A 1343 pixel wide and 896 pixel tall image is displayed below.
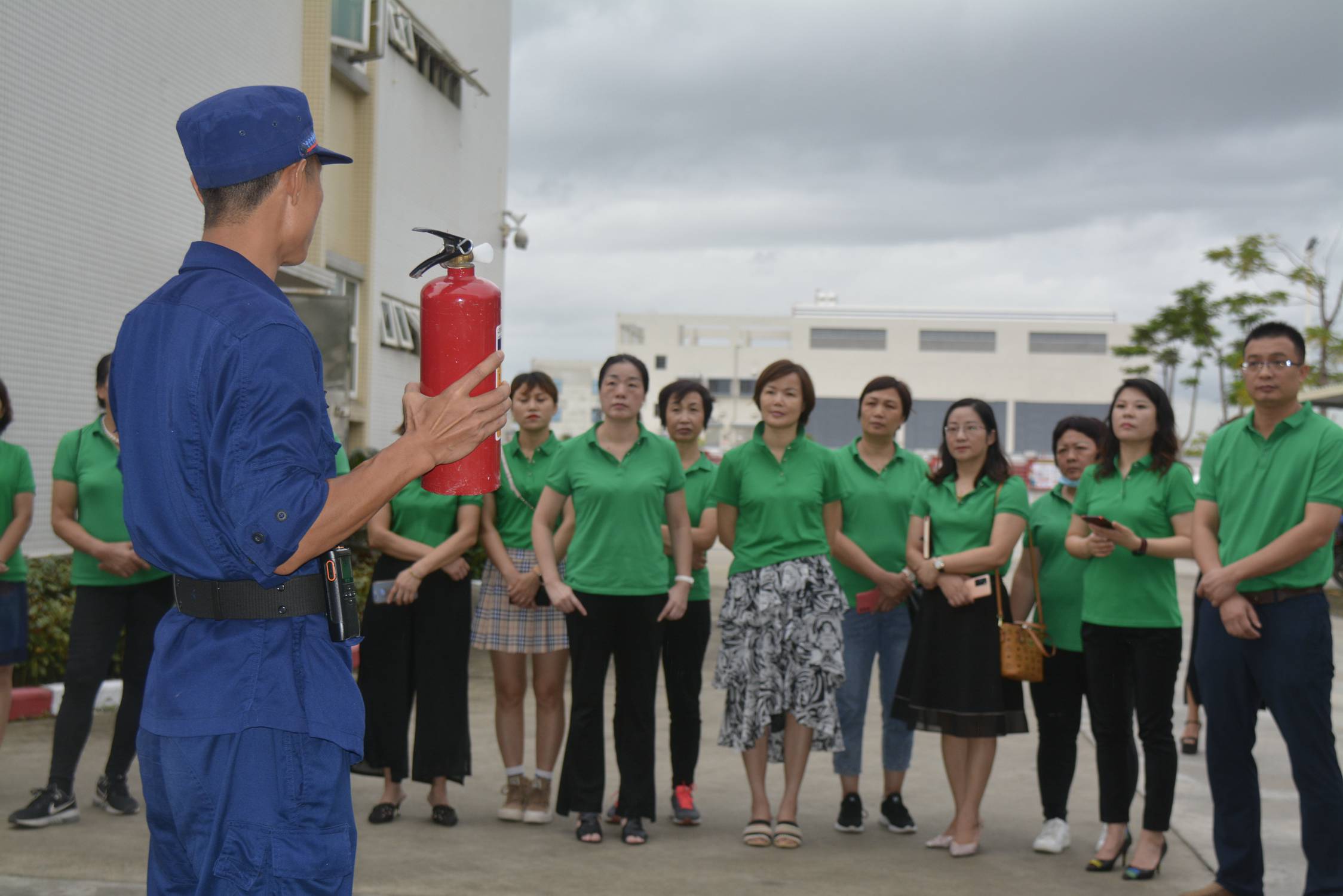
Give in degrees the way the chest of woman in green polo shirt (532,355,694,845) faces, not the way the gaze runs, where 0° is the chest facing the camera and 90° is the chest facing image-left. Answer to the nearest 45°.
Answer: approximately 0°

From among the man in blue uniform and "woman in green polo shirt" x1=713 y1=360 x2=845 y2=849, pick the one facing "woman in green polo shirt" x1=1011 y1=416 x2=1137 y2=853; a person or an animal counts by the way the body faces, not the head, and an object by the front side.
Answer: the man in blue uniform

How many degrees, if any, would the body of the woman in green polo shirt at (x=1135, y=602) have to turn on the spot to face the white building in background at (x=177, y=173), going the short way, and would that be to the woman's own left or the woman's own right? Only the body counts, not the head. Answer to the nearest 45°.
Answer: approximately 90° to the woman's own right

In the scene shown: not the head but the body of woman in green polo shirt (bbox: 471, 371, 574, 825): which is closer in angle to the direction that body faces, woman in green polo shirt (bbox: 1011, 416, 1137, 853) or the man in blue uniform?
the man in blue uniform

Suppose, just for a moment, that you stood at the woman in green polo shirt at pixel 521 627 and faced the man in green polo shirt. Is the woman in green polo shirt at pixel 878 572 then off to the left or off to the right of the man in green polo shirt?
left

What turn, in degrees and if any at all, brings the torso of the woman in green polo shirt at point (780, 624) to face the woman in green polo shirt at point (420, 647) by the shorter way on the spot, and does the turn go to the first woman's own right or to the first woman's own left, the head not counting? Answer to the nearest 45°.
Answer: approximately 90° to the first woman's own right

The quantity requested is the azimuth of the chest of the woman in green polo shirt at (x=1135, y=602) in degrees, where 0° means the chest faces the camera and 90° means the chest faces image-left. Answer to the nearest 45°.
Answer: approximately 45°
